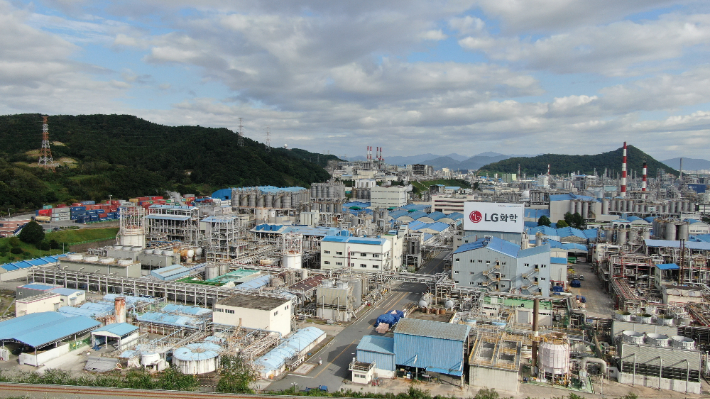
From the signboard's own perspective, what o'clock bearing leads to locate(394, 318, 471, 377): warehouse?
The warehouse is roughly at 12 o'clock from the signboard.

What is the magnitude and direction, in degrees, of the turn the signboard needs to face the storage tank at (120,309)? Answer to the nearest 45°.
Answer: approximately 45° to its right

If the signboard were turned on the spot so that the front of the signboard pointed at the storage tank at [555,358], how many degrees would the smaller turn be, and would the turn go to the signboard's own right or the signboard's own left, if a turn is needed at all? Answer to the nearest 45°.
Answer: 0° — it already faces it

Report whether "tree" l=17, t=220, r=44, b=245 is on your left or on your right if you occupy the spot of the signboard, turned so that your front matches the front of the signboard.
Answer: on your right

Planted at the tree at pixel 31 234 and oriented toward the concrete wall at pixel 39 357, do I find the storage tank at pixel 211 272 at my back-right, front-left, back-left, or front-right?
front-left

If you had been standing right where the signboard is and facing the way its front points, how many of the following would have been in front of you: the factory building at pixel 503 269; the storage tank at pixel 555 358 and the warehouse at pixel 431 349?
3

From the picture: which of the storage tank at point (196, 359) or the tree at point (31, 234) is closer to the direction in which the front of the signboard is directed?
the storage tank

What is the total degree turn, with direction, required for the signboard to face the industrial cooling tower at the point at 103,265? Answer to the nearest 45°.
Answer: approximately 45° to its right

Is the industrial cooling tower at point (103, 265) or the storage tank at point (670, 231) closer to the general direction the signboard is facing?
the industrial cooling tower

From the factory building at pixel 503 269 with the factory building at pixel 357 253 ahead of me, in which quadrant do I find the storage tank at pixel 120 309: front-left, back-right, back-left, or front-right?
front-left

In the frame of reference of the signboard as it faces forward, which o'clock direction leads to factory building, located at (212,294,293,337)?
The factory building is roughly at 1 o'clock from the signboard.

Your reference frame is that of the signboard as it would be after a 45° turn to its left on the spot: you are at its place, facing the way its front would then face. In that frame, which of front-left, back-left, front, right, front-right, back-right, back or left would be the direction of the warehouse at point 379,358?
front-right

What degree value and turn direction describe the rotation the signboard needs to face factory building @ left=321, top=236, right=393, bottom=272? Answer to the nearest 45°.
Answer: approximately 45° to its right

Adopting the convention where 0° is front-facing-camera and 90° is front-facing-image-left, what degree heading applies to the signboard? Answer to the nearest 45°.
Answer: approximately 0°

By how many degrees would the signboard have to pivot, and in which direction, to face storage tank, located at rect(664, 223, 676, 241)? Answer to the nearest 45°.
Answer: approximately 135° to its left

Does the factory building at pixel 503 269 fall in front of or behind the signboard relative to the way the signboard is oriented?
in front

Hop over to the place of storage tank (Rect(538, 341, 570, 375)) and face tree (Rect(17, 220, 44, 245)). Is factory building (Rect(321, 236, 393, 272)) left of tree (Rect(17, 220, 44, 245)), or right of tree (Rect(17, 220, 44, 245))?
right

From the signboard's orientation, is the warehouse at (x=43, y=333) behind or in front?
in front
